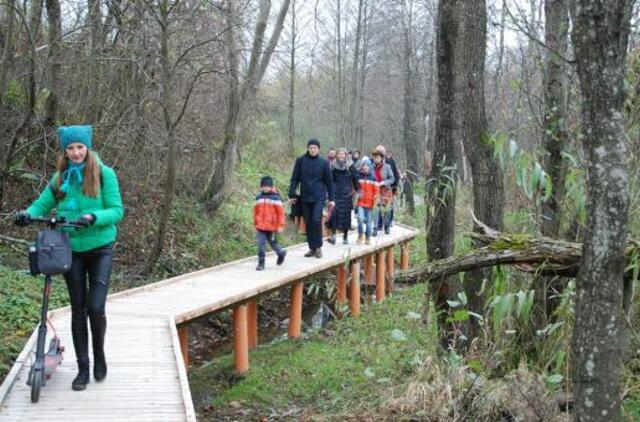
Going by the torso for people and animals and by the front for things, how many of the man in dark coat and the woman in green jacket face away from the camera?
0

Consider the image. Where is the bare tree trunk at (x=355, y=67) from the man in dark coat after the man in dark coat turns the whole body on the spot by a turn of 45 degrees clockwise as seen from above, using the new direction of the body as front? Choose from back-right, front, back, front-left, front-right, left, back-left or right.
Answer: back-right

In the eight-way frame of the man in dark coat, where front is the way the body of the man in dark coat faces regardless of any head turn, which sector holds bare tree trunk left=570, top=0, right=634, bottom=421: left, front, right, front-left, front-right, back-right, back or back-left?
front

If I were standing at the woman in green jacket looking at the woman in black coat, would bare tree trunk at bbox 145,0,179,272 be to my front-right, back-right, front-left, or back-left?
front-left

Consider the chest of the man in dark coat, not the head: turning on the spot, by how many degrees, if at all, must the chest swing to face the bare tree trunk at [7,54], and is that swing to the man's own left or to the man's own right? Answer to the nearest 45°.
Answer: approximately 90° to the man's own right

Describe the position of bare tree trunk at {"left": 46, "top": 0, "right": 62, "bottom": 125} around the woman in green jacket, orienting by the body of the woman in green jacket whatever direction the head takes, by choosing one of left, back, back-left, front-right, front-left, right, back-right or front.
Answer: back-right

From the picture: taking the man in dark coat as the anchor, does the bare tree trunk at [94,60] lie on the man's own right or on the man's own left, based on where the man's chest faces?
on the man's own right

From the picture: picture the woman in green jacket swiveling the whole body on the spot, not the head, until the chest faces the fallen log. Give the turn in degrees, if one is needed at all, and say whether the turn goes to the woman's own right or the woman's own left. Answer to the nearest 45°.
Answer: approximately 90° to the woman's own left

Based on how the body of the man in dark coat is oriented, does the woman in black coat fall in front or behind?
behind

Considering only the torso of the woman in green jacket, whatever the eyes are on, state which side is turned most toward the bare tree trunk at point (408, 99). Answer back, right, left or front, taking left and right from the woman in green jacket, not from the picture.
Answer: back

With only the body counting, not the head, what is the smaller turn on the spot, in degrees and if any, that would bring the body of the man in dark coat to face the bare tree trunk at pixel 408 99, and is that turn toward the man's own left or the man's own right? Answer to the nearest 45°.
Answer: approximately 180°

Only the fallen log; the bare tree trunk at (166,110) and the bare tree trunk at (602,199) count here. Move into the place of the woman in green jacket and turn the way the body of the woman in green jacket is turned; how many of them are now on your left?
2

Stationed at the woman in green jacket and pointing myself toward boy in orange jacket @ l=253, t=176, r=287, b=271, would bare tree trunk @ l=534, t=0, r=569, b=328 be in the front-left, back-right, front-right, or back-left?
front-right

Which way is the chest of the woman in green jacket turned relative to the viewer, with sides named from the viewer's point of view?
facing the viewer and to the left of the viewer

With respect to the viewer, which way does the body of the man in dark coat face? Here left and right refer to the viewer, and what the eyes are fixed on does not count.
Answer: facing the viewer
